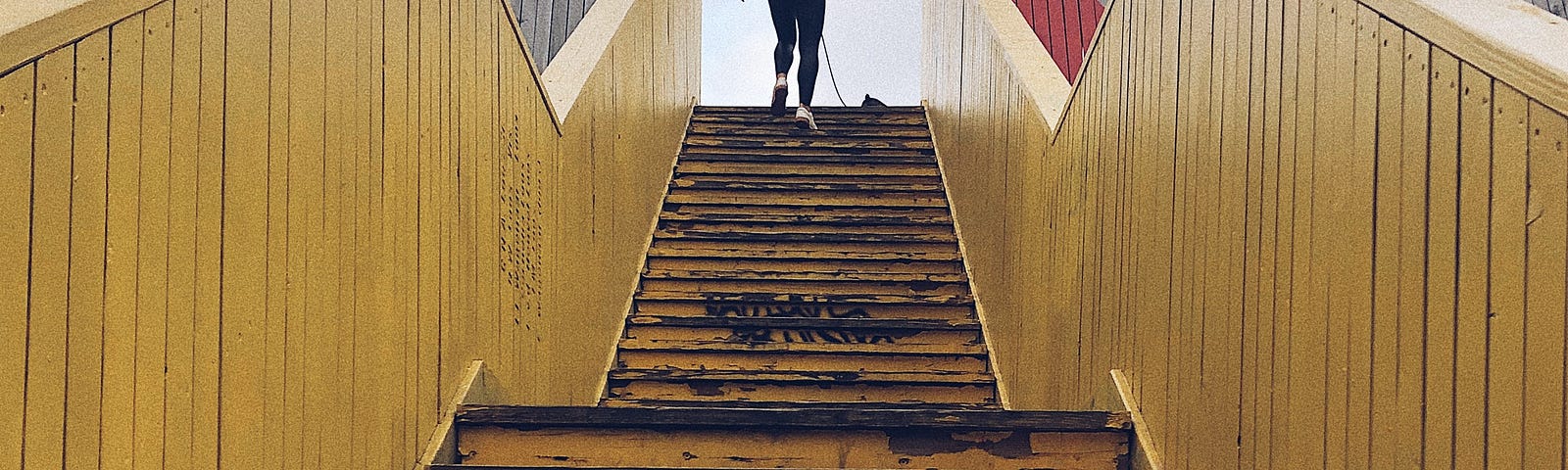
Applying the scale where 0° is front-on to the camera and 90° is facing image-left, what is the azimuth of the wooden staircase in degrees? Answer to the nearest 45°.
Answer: approximately 0°
